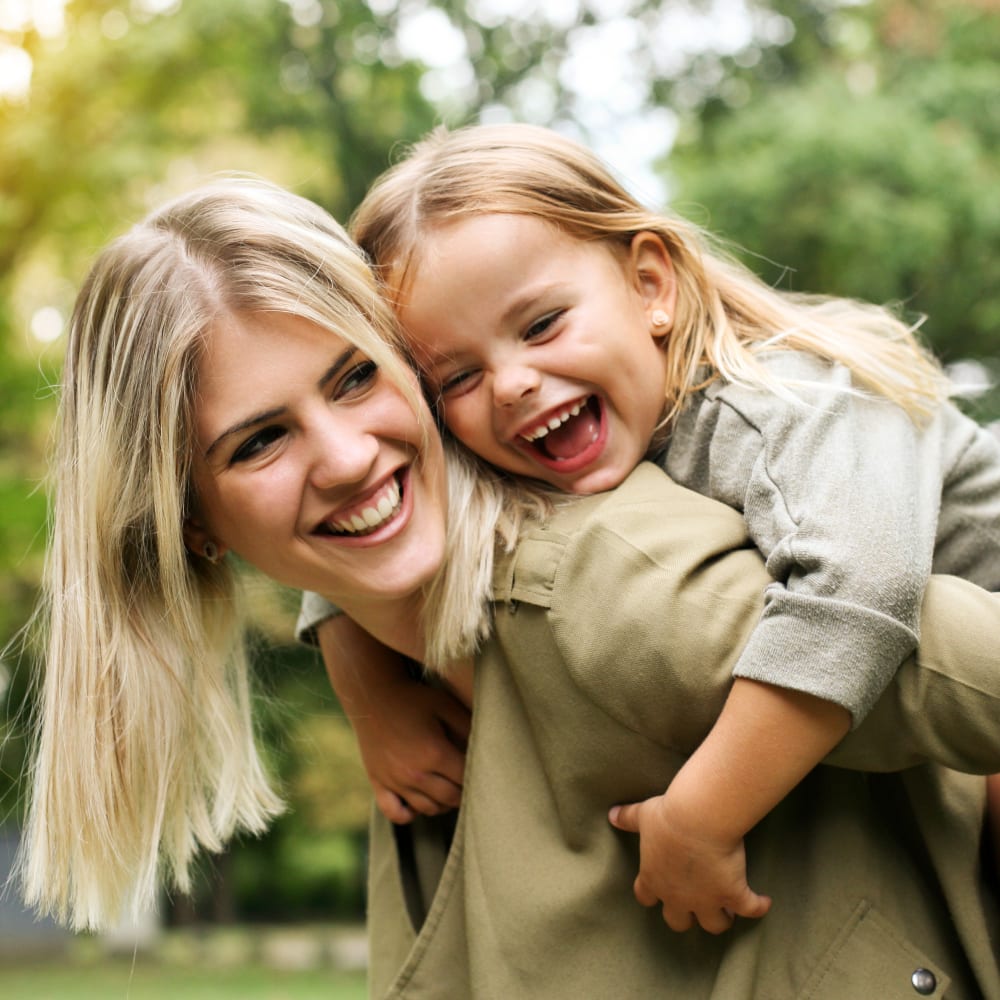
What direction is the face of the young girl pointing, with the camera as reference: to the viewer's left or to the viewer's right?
to the viewer's left

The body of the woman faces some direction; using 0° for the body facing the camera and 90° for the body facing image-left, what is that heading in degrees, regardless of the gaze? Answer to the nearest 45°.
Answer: approximately 45°

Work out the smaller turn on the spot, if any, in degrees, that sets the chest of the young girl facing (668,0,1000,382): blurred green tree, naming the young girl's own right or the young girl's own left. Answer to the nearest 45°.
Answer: approximately 135° to the young girl's own right
